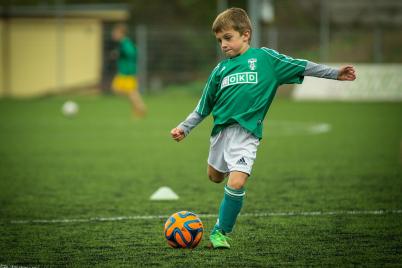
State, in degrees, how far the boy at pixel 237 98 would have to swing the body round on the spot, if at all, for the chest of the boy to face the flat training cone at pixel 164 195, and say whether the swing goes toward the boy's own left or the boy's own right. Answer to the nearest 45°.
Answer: approximately 135° to the boy's own right

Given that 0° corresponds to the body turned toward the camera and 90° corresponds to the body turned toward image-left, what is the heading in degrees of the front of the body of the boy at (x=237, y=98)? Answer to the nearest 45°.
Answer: approximately 45°

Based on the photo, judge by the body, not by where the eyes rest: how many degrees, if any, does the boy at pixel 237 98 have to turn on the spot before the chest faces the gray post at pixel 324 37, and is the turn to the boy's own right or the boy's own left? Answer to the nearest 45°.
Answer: approximately 135° to the boy's own right
